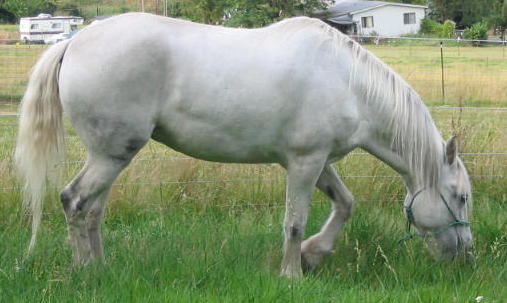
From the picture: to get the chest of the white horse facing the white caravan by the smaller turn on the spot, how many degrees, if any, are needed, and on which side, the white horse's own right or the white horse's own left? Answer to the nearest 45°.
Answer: approximately 90° to the white horse's own left

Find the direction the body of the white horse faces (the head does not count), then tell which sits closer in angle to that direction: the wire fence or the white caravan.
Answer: the wire fence

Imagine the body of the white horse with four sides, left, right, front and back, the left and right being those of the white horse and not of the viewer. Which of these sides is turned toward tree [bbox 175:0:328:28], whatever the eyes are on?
left

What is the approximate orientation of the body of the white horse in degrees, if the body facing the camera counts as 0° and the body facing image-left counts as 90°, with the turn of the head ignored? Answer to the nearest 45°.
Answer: approximately 270°
